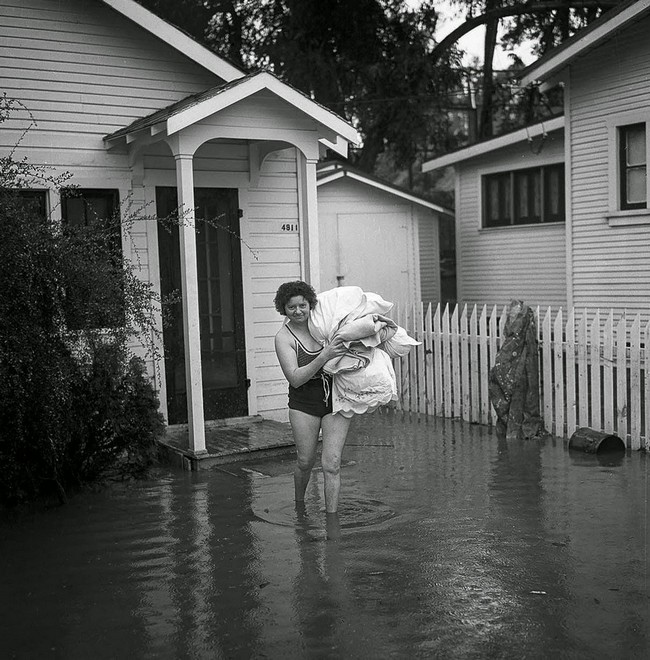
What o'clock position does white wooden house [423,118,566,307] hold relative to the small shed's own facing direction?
The white wooden house is roughly at 8 o'clock from the small shed.

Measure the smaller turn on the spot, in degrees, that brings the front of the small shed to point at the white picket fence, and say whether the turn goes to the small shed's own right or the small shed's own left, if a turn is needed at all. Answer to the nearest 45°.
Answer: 0° — it already faces it

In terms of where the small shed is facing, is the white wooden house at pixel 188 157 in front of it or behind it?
in front

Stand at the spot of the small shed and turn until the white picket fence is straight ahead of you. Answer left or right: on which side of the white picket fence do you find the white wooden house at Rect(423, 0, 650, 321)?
left

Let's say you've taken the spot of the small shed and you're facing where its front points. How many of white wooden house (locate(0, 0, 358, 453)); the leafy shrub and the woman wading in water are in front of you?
3

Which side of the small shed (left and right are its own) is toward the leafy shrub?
front

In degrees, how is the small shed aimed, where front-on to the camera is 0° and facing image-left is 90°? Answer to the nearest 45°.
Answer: approximately 0°

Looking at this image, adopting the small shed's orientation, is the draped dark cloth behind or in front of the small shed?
in front
